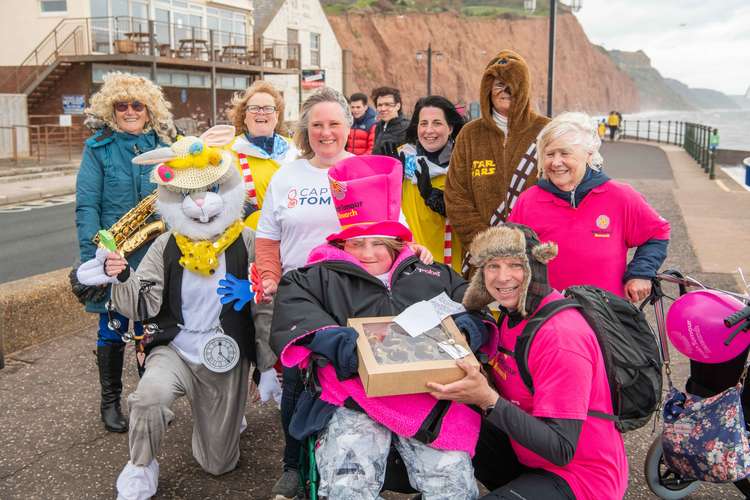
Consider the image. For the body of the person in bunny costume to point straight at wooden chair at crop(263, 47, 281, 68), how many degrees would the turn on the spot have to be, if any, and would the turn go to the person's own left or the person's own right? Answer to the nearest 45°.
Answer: approximately 180°

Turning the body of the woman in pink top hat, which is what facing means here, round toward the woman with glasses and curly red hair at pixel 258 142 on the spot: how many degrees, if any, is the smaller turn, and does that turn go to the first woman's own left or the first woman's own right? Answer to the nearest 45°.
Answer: approximately 180°

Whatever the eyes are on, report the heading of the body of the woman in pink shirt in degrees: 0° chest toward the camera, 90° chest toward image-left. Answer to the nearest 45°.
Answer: approximately 45°

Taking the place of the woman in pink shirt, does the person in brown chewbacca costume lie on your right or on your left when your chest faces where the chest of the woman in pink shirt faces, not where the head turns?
on your right

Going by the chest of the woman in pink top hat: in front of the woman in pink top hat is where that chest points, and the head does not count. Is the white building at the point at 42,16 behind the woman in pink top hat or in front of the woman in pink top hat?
behind

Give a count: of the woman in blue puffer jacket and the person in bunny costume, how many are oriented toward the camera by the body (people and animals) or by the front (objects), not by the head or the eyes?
2

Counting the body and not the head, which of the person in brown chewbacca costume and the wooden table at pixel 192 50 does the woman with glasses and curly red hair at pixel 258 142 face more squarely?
the person in brown chewbacca costume

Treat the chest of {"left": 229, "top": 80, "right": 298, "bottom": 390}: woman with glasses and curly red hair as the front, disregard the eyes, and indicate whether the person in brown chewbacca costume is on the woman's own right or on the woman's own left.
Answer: on the woman's own left
